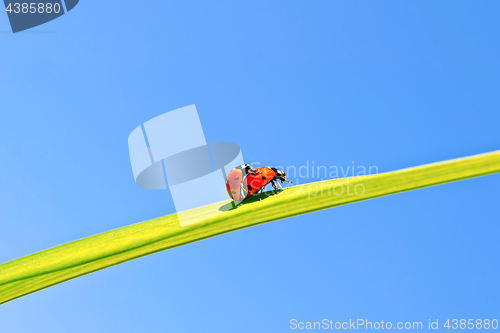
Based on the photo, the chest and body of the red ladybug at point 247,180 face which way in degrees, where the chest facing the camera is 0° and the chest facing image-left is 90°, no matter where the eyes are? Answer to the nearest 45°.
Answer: approximately 270°
